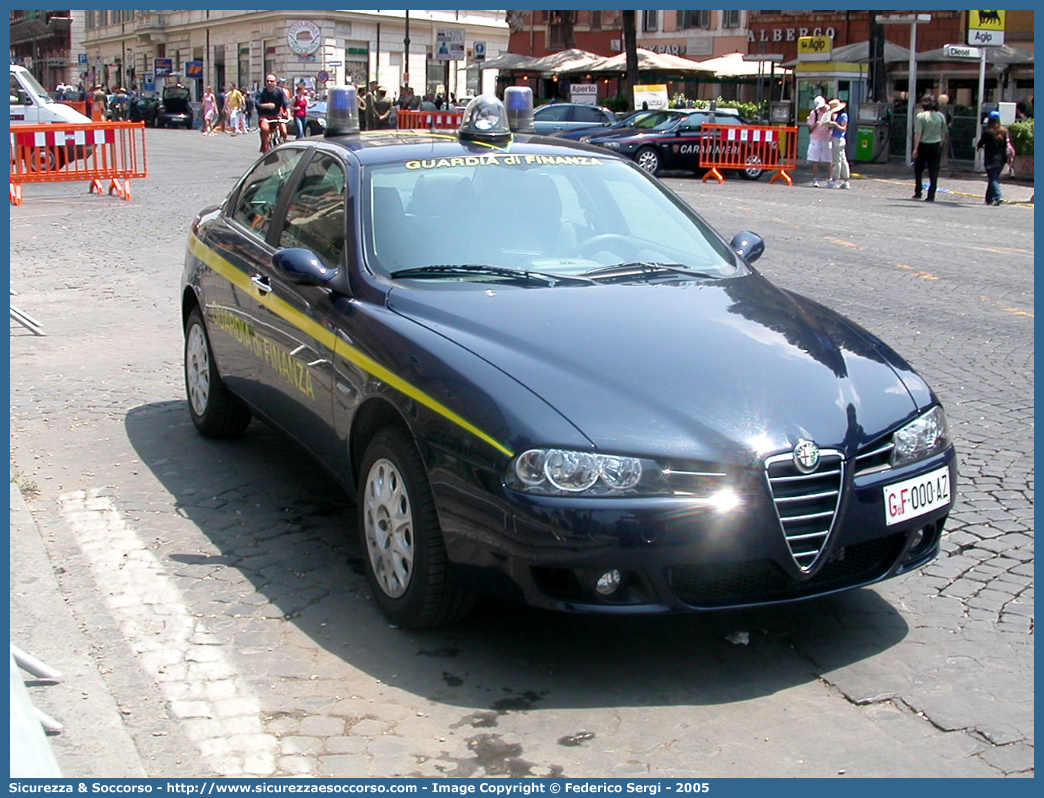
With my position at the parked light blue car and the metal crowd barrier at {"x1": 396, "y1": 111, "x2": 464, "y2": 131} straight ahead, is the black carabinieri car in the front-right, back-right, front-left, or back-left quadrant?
back-left

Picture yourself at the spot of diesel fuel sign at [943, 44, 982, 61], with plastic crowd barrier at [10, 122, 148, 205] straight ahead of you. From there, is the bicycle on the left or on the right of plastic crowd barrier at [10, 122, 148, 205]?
right

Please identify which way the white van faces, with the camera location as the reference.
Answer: facing to the right of the viewer

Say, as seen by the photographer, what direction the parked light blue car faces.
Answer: facing to the left of the viewer

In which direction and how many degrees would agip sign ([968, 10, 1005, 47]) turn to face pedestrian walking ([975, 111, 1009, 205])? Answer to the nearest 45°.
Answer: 0° — it already faces them

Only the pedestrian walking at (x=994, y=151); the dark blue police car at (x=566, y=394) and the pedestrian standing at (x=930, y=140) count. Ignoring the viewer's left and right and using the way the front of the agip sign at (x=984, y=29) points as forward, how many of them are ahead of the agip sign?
3
